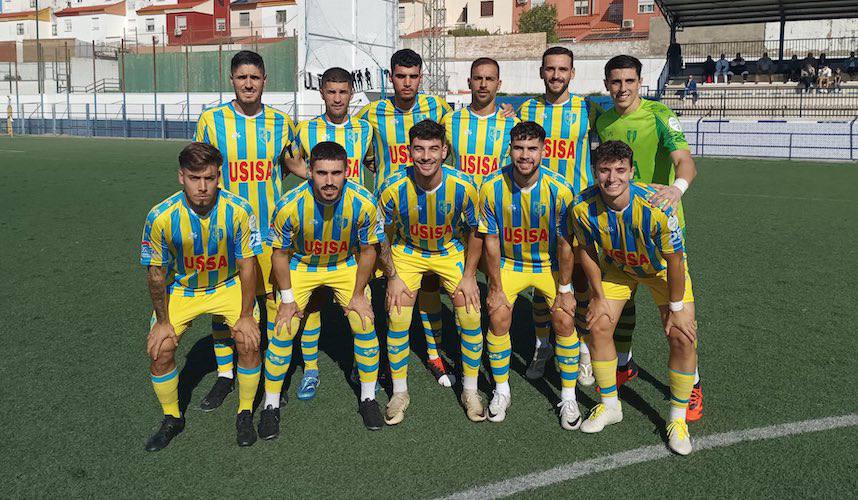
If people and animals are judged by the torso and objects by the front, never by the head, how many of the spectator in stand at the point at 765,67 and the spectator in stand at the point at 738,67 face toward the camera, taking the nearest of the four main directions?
2

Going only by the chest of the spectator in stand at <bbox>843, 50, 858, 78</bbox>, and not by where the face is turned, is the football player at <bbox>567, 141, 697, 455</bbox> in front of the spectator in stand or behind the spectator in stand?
in front

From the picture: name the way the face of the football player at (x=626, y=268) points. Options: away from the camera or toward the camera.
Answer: toward the camera

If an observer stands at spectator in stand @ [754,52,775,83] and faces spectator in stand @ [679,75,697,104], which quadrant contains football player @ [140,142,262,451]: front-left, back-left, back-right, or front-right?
front-left

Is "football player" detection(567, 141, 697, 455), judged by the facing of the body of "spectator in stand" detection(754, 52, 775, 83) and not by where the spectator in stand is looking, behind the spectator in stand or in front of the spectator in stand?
in front

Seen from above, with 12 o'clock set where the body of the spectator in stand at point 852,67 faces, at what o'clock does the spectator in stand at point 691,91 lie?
the spectator in stand at point 691,91 is roughly at 2 o'clock from the spectator in stand at point 852,67.

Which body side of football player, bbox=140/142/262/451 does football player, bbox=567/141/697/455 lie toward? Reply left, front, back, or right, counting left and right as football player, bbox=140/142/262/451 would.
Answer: left

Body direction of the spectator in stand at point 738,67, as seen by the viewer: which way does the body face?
toward the camera

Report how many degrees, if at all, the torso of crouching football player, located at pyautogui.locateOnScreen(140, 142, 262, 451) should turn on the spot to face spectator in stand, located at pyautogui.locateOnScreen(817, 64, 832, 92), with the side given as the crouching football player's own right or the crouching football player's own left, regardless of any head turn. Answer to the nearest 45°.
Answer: approximately 135° to the crouching football player's own left

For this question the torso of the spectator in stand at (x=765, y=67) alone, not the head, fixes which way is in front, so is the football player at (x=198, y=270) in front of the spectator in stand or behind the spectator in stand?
in front

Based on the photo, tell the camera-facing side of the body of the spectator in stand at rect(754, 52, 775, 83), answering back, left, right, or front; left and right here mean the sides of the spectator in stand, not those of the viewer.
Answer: front

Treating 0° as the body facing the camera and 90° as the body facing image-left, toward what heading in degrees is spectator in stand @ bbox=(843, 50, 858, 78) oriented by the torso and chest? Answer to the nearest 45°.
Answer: approximately 0°

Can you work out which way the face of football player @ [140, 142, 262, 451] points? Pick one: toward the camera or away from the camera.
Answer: toward the camera

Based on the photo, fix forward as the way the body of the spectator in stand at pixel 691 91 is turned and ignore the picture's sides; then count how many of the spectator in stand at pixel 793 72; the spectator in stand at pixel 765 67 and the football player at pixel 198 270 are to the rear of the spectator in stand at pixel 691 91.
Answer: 2

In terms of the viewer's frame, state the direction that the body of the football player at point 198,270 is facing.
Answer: toward the camera

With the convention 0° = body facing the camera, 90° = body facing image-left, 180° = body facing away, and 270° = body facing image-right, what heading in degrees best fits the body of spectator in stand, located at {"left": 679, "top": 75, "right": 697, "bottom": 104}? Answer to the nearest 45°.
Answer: approximately 45°

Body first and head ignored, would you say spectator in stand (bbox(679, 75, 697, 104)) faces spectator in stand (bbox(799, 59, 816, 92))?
no

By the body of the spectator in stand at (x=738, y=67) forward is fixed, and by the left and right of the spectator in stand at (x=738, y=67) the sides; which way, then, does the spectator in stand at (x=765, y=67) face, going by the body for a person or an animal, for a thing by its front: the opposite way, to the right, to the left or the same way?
the same way
